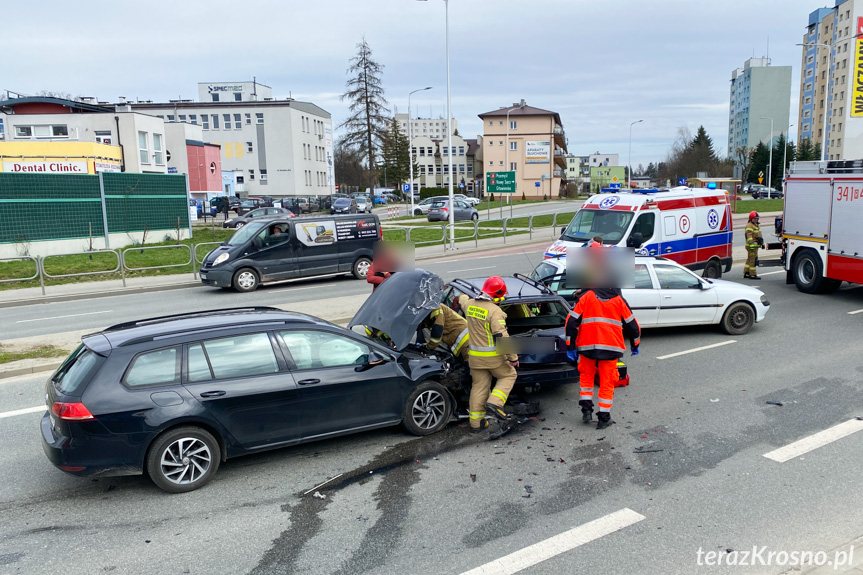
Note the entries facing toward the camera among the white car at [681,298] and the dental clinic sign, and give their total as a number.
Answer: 1

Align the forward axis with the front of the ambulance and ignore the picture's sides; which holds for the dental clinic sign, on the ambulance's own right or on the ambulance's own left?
on the ambulance's own right

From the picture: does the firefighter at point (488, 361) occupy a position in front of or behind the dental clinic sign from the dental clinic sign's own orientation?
in front

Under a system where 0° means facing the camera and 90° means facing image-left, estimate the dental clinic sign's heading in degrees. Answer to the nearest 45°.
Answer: approximately 0°

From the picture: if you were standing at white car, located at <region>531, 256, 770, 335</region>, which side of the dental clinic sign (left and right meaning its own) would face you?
front

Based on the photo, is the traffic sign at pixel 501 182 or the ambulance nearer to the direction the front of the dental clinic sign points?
the ambulance
